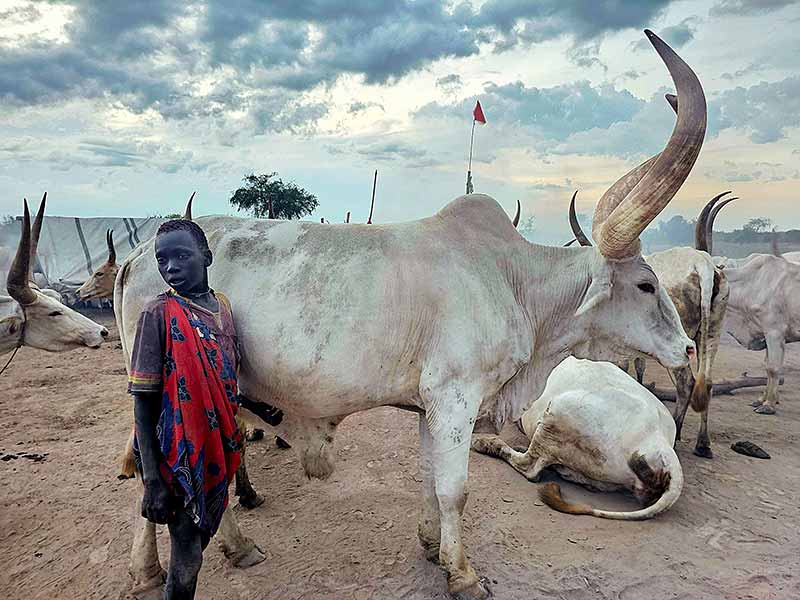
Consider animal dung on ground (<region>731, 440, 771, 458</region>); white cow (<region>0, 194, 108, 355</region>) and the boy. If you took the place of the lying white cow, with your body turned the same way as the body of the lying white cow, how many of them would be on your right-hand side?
1

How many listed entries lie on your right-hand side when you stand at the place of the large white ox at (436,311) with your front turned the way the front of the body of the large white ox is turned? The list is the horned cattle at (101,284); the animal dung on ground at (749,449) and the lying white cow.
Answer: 0

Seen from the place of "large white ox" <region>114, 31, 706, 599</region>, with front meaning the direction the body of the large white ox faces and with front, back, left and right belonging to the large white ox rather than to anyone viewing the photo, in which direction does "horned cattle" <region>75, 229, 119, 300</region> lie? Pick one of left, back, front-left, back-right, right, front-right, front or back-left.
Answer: back-left

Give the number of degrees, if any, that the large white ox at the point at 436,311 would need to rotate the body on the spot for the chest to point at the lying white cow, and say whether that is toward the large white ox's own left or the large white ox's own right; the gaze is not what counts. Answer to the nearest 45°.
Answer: approximately 45° to the large white ox's own left

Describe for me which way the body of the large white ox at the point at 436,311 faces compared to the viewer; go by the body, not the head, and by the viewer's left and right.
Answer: facing to the right of the viewer

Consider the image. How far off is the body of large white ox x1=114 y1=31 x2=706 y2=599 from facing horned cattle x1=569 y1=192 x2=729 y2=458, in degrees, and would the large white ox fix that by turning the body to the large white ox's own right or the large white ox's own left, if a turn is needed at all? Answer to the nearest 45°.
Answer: approximately 45° to the large white ox's own left

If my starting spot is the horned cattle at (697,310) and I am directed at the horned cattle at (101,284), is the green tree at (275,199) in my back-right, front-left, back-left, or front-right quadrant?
front-right

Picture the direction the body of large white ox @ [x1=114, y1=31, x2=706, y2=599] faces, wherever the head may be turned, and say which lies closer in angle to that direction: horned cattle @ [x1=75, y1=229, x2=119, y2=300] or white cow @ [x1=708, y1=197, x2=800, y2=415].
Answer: the white cow

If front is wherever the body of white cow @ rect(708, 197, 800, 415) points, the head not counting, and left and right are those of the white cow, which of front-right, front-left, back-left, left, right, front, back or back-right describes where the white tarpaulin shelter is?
front

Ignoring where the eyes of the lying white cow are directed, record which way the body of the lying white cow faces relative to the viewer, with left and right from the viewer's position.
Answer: facing away from the viewer and to the left of the viewer

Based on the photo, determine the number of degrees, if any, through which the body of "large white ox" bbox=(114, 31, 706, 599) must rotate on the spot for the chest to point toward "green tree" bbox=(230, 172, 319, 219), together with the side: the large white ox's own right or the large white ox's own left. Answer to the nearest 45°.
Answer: approximately 90° to the large white ox's own left
